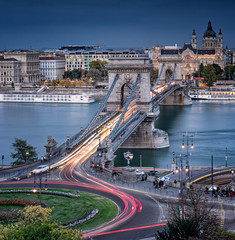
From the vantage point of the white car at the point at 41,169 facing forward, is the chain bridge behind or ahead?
behind

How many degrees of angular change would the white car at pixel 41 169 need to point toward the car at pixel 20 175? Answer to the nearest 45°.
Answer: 0° — it already faces it

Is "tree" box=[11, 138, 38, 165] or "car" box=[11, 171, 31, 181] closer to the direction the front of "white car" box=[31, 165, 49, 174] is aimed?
the car

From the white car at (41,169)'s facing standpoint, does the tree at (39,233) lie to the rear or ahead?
ahead

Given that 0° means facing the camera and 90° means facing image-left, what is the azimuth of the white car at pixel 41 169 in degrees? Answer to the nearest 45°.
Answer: approximately 45°

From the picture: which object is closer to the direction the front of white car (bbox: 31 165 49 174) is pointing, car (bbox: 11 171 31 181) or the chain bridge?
the car

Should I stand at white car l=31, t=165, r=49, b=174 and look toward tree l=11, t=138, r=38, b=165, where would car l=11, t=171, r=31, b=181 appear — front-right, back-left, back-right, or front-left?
back-left

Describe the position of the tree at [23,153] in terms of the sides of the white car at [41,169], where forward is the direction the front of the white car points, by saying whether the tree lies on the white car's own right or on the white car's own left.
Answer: on the white car's own right

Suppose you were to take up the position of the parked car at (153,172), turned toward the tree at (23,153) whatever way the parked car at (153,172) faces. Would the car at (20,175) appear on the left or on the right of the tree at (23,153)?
left
